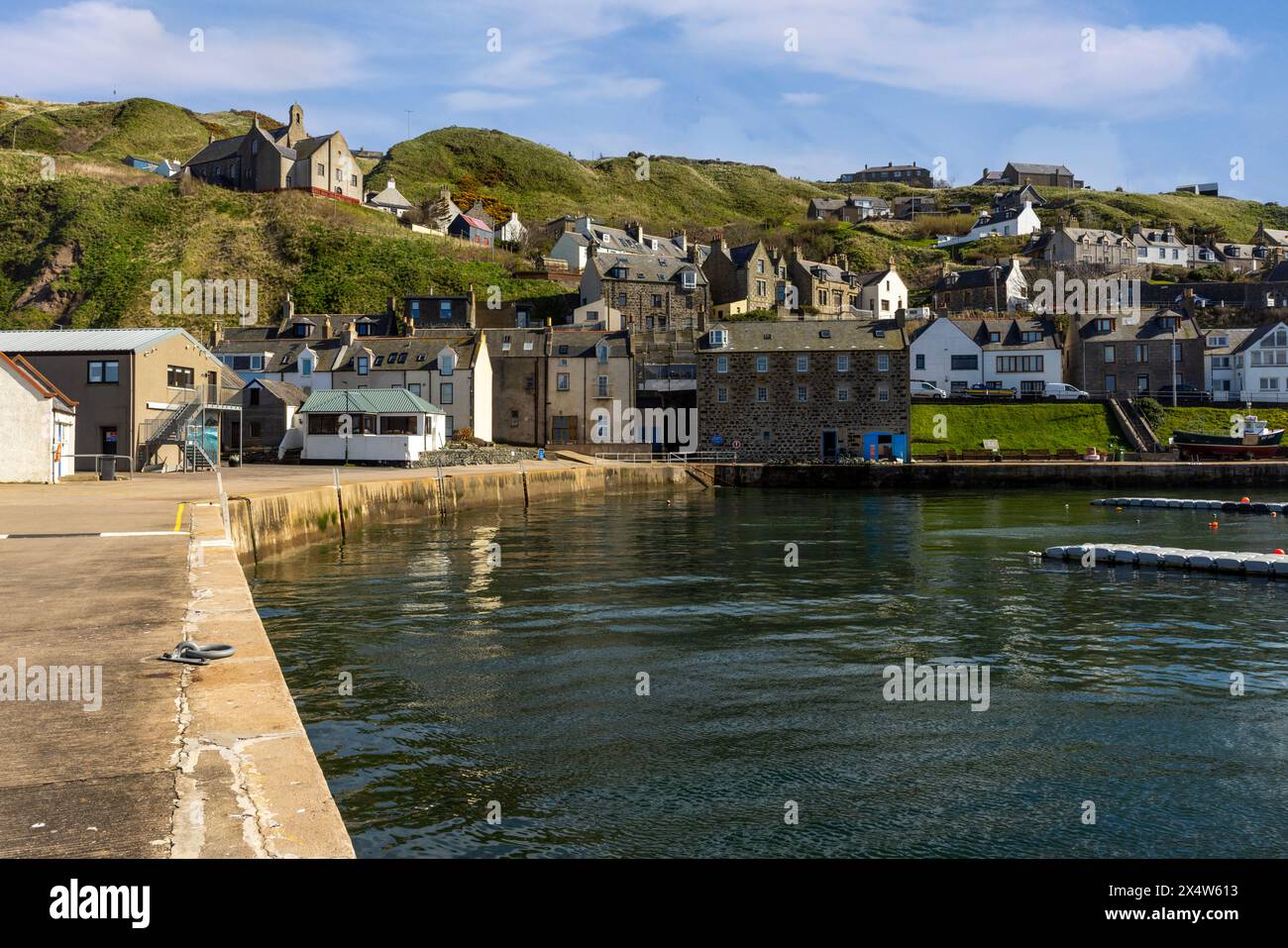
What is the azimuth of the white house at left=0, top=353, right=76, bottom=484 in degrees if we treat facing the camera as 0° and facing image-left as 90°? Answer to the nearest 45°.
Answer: approximately 270°
